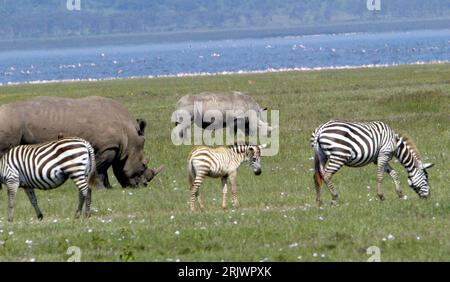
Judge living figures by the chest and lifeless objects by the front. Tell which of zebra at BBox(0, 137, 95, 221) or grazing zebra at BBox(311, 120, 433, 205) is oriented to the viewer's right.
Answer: the grazing zebra

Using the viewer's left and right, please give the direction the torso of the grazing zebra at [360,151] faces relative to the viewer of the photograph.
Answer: facing to the right of the viewer

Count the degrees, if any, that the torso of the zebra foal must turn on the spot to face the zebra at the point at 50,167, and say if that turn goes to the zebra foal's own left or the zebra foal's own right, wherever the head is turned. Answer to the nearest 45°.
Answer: approximately 180°

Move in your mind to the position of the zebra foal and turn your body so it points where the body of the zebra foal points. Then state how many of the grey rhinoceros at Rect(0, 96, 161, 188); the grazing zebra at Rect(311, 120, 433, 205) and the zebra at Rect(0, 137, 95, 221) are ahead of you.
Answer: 1

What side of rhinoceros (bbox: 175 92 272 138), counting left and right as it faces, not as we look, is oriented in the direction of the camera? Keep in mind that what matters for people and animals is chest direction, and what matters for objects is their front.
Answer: right

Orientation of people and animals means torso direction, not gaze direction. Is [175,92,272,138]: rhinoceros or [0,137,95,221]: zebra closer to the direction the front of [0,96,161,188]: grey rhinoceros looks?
the rhinoceros

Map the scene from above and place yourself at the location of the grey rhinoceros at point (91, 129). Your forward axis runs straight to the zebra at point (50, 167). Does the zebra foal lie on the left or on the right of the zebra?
left

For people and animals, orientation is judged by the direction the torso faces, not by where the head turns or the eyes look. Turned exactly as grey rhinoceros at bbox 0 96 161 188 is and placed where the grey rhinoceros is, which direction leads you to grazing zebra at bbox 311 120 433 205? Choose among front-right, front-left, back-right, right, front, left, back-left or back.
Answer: front-right

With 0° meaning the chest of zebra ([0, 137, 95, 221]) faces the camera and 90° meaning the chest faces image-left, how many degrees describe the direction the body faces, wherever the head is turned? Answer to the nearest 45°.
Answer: approximately 90°

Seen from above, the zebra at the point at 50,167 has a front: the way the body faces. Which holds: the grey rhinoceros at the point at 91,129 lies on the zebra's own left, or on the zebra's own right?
on the zebra's own right

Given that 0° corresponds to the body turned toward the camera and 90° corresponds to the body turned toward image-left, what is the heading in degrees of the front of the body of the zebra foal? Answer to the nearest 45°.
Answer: approximately 270°
